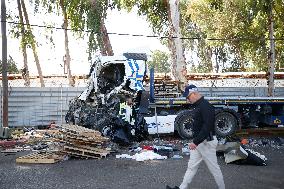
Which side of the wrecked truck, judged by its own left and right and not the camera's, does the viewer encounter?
left

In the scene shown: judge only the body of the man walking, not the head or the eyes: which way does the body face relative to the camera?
to the viewer's left

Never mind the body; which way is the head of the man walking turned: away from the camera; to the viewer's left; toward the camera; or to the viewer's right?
to the viewer's left

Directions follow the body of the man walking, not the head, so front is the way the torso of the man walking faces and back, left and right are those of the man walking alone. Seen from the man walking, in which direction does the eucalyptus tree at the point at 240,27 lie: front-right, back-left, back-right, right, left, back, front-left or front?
right

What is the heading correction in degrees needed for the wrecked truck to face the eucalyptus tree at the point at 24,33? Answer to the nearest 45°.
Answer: approximately 45° to its right

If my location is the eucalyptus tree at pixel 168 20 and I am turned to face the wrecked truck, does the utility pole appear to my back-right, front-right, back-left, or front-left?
front-right

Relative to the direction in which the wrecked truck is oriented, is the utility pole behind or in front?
in front

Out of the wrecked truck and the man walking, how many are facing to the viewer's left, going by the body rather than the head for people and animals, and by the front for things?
2

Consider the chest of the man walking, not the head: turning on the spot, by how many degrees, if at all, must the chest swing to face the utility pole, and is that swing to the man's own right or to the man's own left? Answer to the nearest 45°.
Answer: approximately 45° to the man's own right

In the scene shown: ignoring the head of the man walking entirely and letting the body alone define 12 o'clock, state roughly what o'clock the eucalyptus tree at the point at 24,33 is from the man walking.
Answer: The eucalyptus tree is roughly at 2 o'clock from the man walking.

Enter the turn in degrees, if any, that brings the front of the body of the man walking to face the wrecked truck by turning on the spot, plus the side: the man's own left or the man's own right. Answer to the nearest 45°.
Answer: approximately 90° to the man's own right

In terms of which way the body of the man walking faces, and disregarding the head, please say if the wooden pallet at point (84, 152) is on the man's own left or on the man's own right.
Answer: on the man's own right

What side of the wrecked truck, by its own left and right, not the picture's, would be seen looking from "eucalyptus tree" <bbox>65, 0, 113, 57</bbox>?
right

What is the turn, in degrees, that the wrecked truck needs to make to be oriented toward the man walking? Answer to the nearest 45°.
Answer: approximately 90° to its left

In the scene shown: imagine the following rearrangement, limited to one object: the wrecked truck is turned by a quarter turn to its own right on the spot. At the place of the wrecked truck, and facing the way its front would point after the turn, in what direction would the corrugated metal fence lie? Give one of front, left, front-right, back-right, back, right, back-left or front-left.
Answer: front-left
